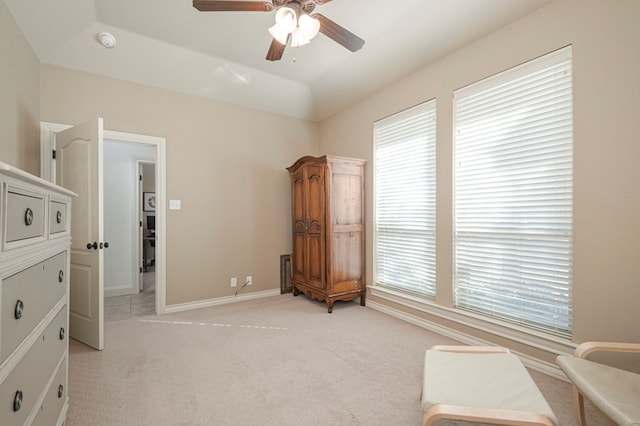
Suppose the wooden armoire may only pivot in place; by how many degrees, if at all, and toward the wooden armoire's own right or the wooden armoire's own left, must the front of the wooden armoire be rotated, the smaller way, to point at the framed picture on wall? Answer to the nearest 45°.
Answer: approximately 90° to the wooden armoire's own right

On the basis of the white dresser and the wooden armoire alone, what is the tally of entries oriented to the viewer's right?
1

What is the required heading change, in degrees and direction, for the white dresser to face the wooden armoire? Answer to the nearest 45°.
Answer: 0° — it already faces it

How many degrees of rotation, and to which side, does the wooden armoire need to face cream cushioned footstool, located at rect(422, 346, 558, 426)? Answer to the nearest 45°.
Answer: approximately 45° to its left

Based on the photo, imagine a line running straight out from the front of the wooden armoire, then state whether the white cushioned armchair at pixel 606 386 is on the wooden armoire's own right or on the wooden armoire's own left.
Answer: on the wooden armoire's own left

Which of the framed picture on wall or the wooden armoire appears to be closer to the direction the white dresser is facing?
the wooden armoire

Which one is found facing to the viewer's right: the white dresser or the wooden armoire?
the white dresser

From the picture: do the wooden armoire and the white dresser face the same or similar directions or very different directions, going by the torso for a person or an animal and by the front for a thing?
very different directions

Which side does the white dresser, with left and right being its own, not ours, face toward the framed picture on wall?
left

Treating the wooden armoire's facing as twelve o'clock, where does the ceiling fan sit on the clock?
The ceiling fan is roughly at 11 o'clock from the wooden armoire.

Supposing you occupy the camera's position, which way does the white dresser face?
facing to the right of the viewer

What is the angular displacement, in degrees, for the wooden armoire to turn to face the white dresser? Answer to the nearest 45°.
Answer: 0° — it already faces it
